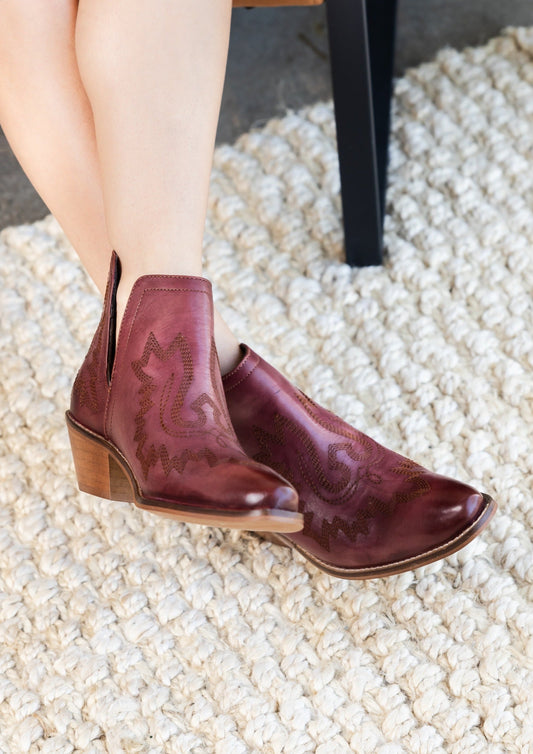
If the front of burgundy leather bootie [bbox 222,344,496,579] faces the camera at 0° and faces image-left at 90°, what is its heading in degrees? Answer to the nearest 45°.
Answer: approximately 270°
